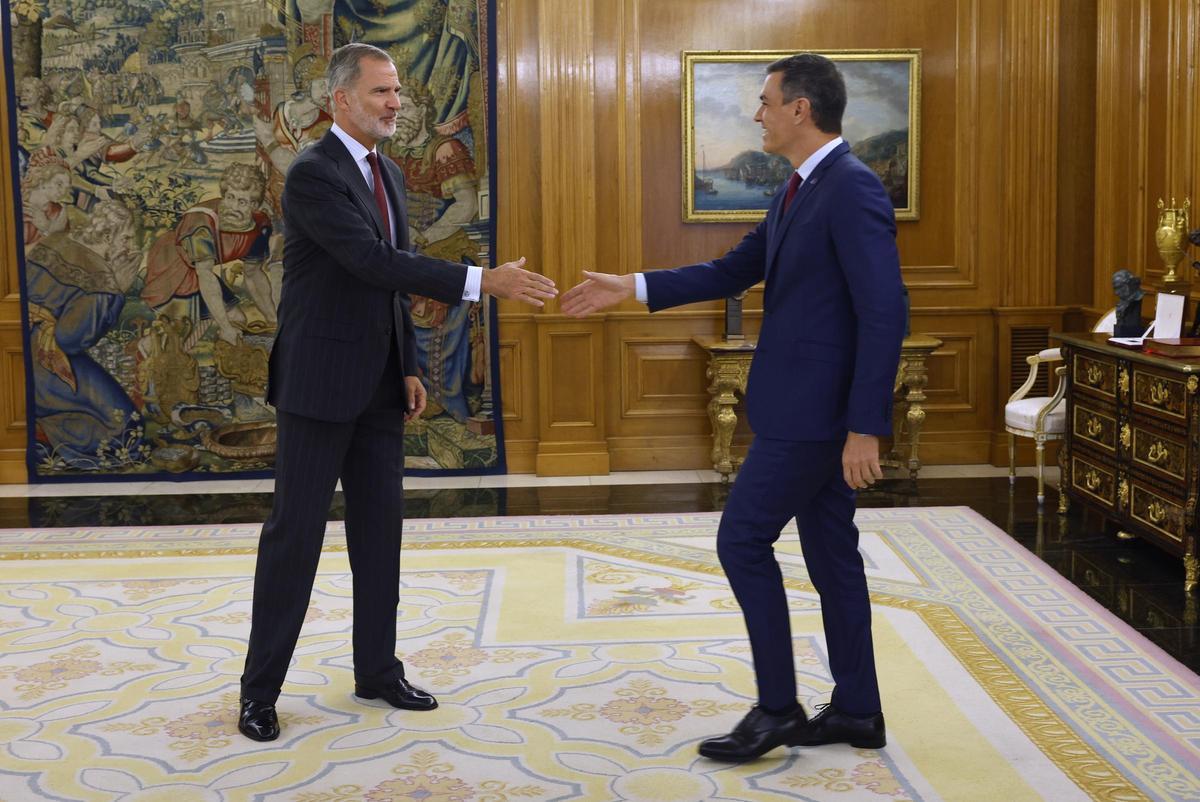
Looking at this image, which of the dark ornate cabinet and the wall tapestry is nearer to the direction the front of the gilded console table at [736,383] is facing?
the dark ornate cabinet

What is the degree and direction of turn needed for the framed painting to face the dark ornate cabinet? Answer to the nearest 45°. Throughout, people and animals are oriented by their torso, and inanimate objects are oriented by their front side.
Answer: approximately 45° to its left

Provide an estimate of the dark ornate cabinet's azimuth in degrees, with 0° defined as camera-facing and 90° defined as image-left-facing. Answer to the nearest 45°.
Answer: approximately 45°

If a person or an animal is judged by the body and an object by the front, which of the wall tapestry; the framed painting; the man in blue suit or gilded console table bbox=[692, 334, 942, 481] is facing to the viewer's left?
the man in blue suit

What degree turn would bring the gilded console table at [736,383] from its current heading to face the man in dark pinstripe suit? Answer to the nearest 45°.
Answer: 0° — it already faces them

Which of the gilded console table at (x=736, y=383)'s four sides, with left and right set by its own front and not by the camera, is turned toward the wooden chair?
left

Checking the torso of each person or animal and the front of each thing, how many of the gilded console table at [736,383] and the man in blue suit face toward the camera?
1

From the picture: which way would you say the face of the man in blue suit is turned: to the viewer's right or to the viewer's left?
to the viewer's left

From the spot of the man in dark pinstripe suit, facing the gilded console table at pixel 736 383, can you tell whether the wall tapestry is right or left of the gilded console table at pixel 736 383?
left

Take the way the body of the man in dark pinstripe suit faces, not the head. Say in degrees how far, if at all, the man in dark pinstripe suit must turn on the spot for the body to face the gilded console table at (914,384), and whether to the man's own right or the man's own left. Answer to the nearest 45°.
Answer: approximately 90° to the man's own left
